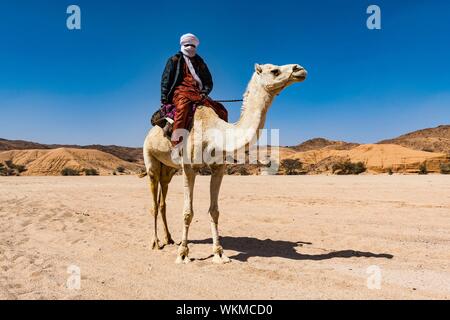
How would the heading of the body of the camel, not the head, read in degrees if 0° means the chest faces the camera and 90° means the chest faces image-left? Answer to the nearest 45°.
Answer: approximately 315°
